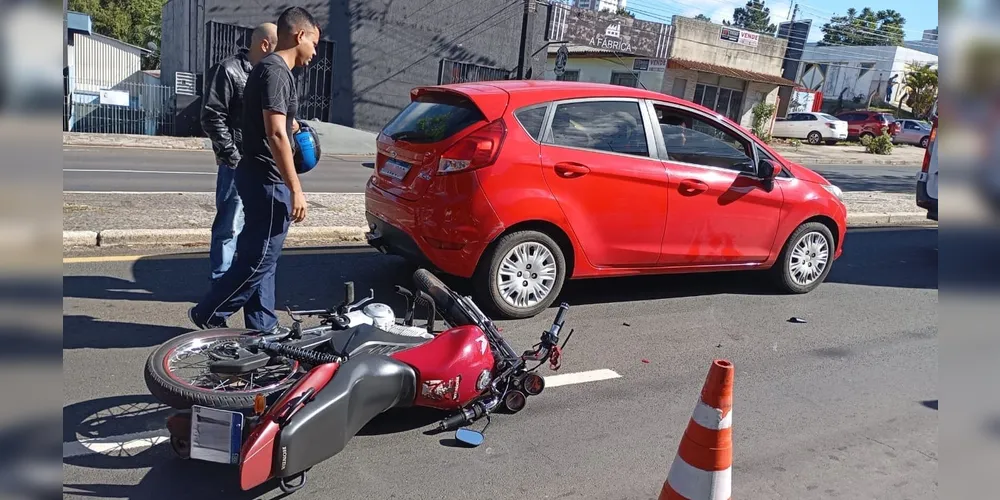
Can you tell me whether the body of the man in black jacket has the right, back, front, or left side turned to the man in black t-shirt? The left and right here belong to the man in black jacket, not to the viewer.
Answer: right

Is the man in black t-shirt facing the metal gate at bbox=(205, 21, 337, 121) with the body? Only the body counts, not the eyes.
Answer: no

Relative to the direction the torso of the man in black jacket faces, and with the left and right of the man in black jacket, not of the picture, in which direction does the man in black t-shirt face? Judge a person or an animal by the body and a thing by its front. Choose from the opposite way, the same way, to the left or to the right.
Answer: the same way

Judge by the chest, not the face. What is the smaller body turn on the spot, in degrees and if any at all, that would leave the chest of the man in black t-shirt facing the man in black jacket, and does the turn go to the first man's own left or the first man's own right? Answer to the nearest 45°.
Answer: approximately 90° to the first man's own left

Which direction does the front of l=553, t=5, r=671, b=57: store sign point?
toward the camera

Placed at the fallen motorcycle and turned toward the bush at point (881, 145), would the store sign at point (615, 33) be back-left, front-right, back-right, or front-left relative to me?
front-left

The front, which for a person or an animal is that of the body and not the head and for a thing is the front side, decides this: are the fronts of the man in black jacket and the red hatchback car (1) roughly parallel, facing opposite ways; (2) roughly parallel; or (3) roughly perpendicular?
roughly parallel

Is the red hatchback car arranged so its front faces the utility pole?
no

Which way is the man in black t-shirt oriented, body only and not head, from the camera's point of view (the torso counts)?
to the viewer's right

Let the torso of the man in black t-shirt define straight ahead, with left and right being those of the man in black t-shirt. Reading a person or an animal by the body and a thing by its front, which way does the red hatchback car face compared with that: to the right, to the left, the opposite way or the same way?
the same way

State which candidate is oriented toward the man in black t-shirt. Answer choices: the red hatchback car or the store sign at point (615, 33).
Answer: the store sign

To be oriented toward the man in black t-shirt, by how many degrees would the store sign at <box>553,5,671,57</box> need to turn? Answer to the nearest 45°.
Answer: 0° — it already faces them

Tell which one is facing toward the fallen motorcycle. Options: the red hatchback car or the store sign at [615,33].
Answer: the store sign

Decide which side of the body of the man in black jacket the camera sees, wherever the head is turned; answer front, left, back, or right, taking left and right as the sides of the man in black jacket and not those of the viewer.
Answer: right

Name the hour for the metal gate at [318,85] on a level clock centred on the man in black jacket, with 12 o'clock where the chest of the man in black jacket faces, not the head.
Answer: The metal gate is roughly at 9 o'clock from the man in black jacket.

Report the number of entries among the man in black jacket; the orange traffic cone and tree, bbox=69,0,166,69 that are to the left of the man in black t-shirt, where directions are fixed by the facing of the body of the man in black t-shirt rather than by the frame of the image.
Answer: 2

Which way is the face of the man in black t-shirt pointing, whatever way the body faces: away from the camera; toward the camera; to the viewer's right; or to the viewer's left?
to the viewer's right

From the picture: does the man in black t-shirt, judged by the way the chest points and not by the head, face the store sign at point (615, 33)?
no

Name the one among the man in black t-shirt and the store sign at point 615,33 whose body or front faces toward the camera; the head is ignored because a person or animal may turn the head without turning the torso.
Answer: the store sign

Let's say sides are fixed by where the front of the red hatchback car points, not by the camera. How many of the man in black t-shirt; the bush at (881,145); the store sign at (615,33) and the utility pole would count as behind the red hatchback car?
1
